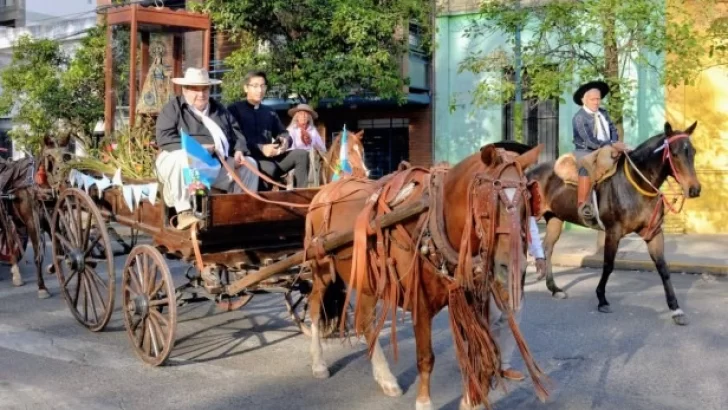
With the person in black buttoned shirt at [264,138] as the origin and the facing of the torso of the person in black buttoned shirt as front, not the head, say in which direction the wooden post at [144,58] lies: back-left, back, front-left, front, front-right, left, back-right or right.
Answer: back

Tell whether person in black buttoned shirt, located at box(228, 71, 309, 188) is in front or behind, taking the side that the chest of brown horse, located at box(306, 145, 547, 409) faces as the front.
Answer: behind

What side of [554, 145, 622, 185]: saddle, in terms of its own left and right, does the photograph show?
right

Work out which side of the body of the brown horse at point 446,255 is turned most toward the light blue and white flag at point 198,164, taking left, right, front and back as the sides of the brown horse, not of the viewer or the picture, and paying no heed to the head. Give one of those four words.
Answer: back

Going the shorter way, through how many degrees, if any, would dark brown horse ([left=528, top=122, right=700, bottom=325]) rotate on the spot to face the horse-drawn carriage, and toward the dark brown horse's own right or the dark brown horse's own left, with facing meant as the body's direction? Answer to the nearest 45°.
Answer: approximately 90° to the dark brown horse's own right

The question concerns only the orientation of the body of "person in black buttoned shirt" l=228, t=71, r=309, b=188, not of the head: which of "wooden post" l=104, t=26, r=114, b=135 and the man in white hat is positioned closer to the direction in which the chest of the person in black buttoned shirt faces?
the man in white hat

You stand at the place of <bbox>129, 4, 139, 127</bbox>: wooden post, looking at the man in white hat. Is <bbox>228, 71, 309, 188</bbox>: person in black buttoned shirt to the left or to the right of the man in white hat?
left

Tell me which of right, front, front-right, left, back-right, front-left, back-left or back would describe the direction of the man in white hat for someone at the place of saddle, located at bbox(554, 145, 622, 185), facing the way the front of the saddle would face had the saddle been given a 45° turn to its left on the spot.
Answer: back

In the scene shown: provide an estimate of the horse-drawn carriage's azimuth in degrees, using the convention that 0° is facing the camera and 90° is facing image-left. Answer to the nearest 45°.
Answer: approximately 315°
